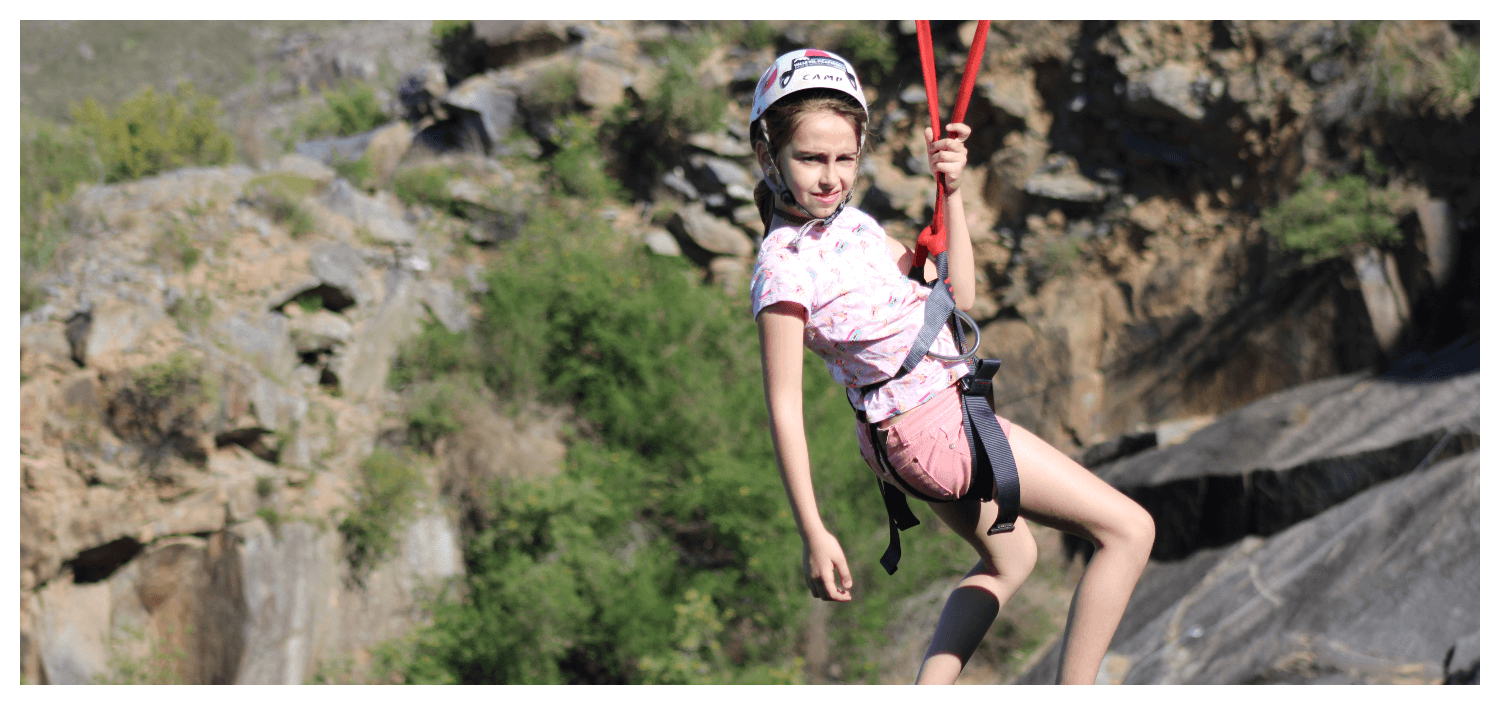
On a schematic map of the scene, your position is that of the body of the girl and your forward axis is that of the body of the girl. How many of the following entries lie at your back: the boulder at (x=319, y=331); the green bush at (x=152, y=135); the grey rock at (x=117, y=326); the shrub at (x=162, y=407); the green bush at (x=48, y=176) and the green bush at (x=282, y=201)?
6

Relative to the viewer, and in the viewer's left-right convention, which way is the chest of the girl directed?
facing the viewer and to the right of the viewer

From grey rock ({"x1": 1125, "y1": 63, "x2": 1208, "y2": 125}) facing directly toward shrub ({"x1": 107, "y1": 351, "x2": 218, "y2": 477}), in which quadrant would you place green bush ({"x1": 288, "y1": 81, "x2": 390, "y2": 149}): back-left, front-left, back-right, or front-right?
front-right

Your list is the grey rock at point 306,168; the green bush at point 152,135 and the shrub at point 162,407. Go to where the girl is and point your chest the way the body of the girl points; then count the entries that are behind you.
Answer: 3

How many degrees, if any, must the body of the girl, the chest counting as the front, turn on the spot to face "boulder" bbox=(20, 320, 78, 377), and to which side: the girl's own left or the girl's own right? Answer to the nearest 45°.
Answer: approximately 180°

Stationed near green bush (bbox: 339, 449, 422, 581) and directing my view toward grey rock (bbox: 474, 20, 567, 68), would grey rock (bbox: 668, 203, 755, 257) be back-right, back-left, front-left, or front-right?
front-right

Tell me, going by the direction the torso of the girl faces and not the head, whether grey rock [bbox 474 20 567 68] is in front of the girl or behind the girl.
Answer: behind

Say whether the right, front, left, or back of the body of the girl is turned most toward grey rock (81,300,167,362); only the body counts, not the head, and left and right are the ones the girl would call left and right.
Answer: back

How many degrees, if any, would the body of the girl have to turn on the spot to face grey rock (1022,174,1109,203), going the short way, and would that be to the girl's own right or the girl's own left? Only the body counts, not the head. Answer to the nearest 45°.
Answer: approximately 135° to the girl's own left

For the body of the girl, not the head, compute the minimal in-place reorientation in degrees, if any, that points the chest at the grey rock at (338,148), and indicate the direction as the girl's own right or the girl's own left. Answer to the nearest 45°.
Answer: approximately 180°

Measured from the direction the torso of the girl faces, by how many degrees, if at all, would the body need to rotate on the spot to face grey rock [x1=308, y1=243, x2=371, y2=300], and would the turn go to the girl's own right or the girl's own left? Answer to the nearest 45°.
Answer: approximately 180°
